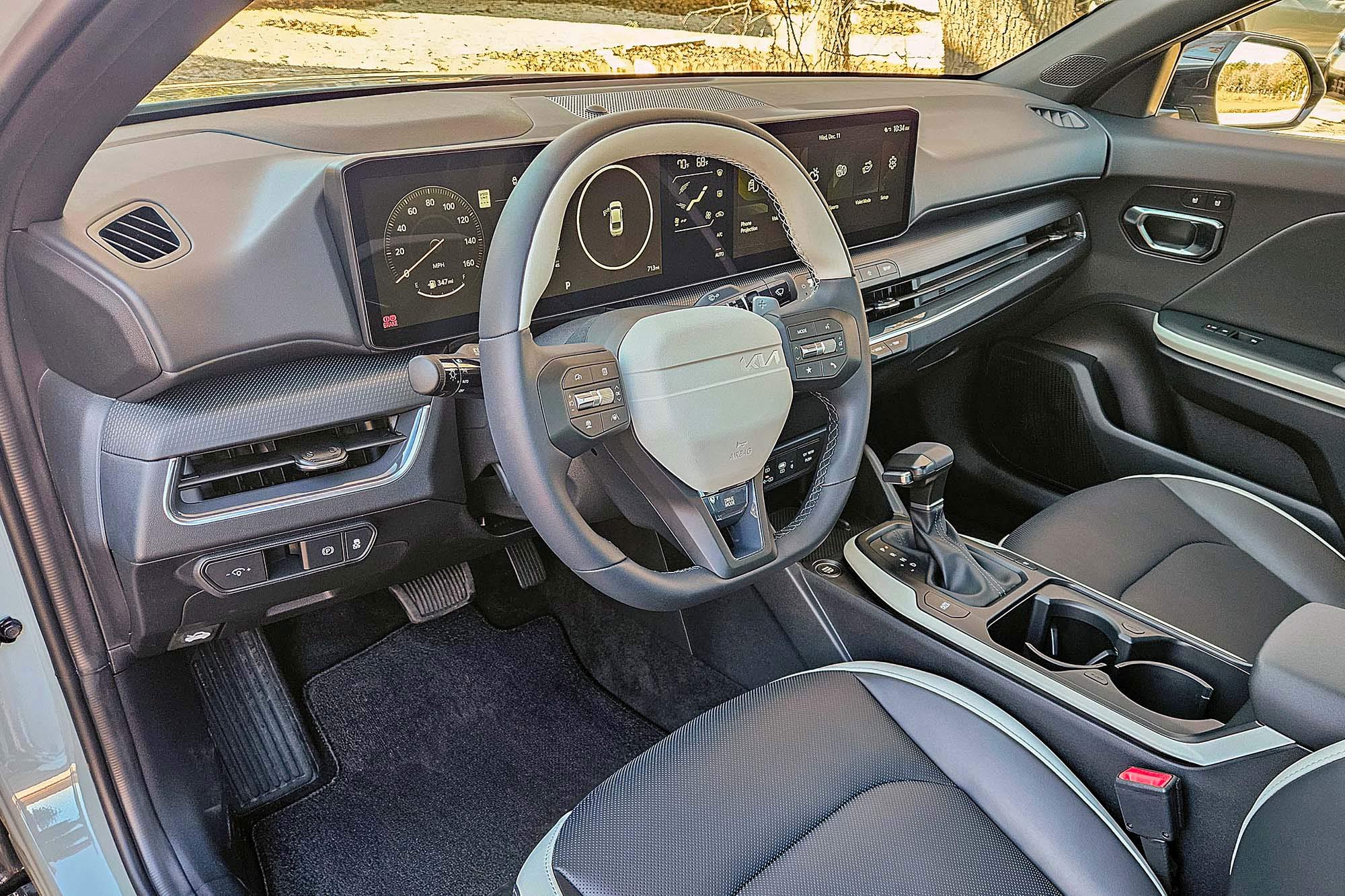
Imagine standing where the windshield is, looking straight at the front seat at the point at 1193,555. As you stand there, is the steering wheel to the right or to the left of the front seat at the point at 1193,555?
right

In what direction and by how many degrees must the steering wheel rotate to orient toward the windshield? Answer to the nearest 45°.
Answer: approximately 135° to its left

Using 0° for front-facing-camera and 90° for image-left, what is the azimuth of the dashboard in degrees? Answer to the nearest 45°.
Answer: approximately 315°

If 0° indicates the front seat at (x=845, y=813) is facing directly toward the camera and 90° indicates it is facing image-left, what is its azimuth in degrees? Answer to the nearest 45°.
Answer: approximately 135°

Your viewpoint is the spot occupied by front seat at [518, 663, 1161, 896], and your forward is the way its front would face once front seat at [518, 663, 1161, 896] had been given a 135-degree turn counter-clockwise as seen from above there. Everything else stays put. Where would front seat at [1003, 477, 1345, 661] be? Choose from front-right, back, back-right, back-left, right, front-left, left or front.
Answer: back-left

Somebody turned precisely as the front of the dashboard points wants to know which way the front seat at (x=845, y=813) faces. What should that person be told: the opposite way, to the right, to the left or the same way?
the opposite way

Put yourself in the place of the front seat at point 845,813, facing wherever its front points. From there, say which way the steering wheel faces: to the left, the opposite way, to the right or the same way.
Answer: the opposite way

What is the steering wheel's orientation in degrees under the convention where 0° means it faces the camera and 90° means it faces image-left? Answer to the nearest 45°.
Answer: approximately 315°

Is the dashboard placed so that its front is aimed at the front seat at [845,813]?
yes
